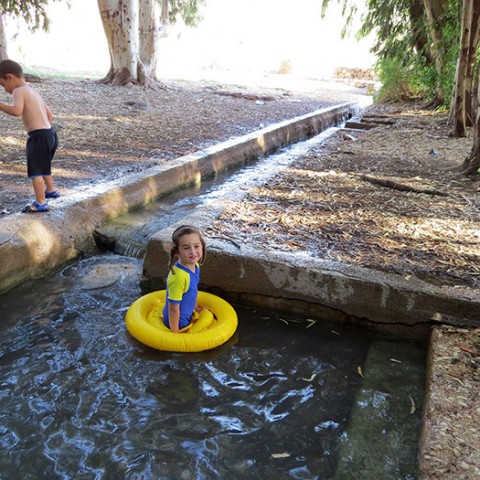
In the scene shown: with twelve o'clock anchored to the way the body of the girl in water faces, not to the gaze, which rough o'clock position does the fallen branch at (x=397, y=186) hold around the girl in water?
The fallen branch is roughly at 9 o'clock from the girl in water.

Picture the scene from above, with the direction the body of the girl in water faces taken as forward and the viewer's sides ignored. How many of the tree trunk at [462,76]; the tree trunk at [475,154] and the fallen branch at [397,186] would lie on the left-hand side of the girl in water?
3

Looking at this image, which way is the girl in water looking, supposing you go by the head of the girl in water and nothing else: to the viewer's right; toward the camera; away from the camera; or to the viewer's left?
toward the camera

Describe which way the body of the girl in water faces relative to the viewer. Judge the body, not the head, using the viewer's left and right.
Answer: facing the viewer and to the right of the viewer

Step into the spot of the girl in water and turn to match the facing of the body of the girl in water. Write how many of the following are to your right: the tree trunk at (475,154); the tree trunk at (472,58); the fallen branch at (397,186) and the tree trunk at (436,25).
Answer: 0

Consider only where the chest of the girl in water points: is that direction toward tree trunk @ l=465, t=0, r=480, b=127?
no

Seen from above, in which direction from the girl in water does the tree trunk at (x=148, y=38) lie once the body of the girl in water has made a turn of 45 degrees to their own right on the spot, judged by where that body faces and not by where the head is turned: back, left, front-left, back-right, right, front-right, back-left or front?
back

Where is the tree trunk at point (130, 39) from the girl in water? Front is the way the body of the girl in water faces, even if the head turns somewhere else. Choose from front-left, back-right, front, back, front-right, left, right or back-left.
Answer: back-left

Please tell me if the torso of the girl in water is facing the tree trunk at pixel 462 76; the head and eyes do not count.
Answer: no

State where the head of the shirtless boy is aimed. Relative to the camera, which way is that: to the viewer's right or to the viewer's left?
to the viewer's left

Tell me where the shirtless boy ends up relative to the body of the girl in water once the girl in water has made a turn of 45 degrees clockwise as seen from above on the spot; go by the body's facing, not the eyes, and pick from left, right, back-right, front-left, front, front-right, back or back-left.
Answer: back-right

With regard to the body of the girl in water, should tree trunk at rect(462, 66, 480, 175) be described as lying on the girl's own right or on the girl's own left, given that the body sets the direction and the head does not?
on the girl's own left
